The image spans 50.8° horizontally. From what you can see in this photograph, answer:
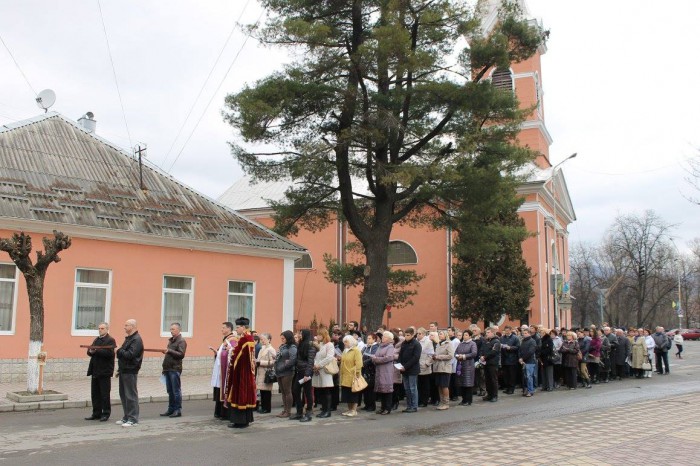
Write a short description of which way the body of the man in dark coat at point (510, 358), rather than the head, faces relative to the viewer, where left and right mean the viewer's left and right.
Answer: facing the viewer and to the left of the viewer

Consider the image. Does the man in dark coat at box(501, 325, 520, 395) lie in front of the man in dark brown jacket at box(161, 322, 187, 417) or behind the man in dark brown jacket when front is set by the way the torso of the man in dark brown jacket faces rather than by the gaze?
behind

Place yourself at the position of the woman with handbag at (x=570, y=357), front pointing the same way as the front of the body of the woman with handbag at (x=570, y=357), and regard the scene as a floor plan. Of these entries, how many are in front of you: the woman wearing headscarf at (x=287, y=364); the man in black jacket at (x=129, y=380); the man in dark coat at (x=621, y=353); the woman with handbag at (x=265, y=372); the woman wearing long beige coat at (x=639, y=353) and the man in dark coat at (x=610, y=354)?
3

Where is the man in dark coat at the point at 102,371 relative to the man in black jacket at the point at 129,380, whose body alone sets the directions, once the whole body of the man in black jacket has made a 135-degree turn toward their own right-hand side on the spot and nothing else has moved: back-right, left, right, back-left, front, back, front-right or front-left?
left

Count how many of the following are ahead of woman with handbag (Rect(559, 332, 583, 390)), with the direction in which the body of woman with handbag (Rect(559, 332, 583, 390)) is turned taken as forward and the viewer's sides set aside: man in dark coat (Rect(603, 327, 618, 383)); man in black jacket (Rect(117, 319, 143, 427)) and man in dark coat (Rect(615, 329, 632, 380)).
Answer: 1

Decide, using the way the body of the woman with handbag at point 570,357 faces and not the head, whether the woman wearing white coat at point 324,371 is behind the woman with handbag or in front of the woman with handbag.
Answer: in front
